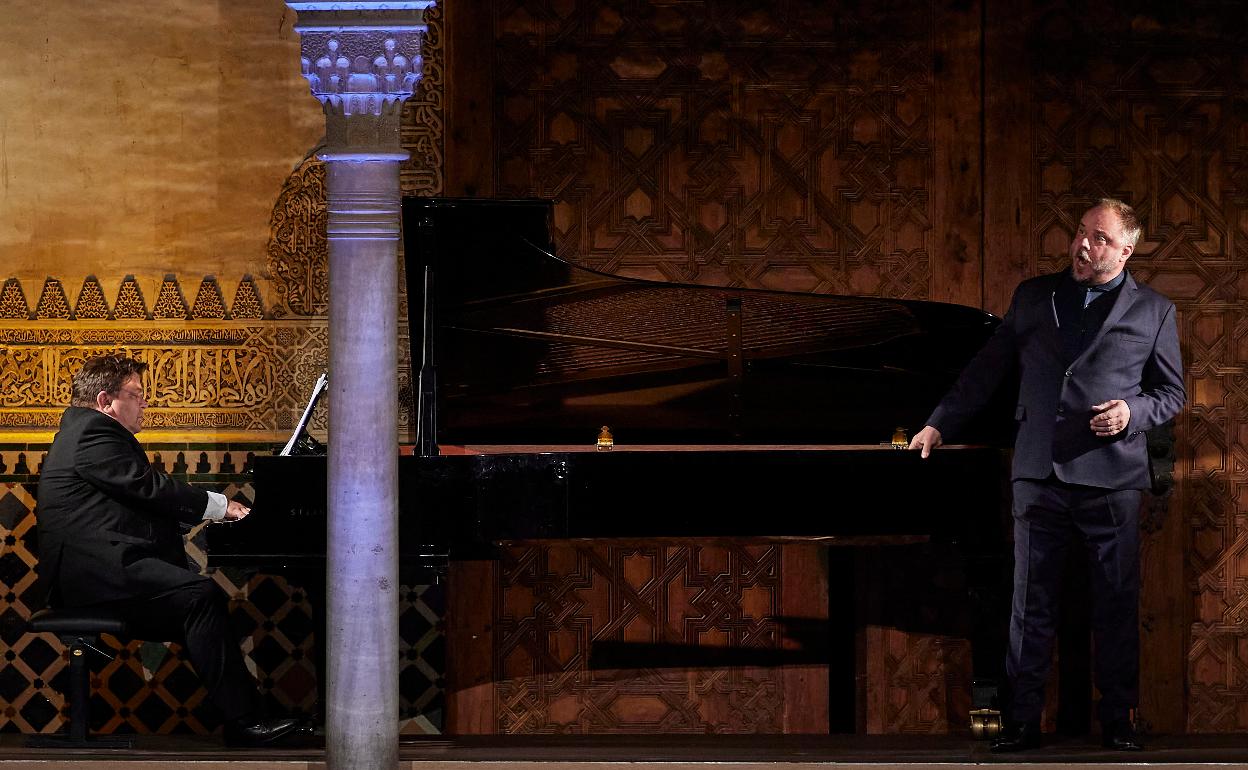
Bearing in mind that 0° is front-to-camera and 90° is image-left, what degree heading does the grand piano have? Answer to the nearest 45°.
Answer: approximately 90°

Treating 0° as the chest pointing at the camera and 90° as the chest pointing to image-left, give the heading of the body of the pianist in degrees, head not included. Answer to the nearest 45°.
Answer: approximately 270°

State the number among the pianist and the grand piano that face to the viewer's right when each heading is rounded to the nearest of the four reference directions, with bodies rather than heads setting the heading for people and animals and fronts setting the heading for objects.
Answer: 1

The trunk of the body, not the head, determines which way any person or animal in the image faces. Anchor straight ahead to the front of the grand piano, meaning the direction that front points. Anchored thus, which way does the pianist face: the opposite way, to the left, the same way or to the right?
the opposite way

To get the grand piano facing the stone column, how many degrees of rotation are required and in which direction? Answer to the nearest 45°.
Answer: approximately 45° to its left

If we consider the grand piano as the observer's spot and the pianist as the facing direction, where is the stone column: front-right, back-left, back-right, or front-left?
front-left

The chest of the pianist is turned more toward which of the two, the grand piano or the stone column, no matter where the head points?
the grand piano

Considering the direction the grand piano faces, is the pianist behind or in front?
in front

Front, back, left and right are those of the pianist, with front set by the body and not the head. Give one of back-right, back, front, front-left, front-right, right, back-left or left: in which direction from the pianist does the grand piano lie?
front

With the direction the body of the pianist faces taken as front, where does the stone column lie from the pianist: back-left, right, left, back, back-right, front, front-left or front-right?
front-right

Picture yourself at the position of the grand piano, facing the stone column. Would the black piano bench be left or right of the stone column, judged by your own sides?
right

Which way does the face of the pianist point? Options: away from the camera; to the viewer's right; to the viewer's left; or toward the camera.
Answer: to the viewer's right
